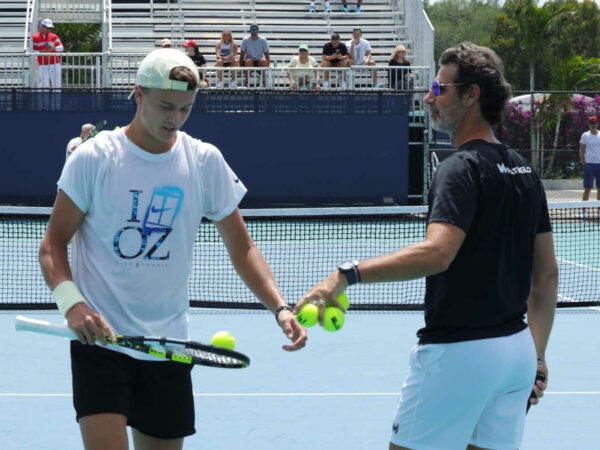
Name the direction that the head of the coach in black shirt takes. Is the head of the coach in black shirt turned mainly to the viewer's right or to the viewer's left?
to the viewer's left

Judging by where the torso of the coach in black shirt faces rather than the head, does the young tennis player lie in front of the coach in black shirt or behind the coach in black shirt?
in front

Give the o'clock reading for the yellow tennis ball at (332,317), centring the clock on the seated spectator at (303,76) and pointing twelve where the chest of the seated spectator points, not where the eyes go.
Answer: The yellow tennis ball is roughly at 12 o'clock from the seated spectator.

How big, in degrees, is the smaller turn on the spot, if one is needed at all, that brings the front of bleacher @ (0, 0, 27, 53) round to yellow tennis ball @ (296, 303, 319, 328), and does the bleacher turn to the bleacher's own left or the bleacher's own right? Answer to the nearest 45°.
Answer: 0° — it already faces it

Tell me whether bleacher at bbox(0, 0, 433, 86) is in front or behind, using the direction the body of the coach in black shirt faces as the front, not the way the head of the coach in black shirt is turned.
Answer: in front

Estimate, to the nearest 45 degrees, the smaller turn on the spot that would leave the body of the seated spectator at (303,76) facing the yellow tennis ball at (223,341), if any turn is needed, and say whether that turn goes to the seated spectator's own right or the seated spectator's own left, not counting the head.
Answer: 0° — they already face it

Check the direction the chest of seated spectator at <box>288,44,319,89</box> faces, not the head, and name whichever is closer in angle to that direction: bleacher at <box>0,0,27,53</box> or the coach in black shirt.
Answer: the coach in black shirt

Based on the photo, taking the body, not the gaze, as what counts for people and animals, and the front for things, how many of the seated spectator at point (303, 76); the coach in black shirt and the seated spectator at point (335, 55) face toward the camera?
2

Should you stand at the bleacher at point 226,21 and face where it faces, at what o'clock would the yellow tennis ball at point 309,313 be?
The yellow tennis ball is roughly at 12 o'clock from the bleacher.

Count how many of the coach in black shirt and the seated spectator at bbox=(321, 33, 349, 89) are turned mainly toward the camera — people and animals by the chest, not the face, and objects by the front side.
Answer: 1

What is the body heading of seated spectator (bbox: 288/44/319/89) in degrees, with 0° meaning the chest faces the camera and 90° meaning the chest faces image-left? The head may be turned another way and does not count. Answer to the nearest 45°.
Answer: approximately 0°

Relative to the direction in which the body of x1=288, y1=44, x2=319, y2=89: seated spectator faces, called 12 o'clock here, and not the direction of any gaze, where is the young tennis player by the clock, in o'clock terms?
The young tennis player is roughly at 12 o'clock from the seated spectator.

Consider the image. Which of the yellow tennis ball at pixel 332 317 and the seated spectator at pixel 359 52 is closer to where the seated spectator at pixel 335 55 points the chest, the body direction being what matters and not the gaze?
the yellow tennis ball

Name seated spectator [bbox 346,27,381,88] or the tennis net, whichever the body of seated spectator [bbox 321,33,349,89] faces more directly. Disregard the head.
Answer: the tennis net
